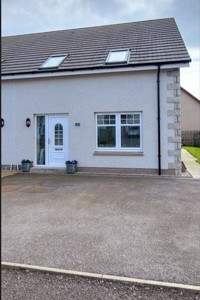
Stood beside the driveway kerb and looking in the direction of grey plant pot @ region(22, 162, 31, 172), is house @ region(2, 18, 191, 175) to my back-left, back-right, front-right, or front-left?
front-right

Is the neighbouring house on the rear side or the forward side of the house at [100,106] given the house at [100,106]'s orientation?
on the rear side

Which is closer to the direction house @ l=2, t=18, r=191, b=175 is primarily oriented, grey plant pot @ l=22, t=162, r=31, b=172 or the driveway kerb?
the driveway kerb

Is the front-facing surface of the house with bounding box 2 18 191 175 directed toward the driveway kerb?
yes

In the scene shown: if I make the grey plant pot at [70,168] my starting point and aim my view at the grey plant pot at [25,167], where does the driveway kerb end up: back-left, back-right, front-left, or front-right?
back-left

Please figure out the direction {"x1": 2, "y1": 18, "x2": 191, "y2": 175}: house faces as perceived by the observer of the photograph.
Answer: facing the viewer
